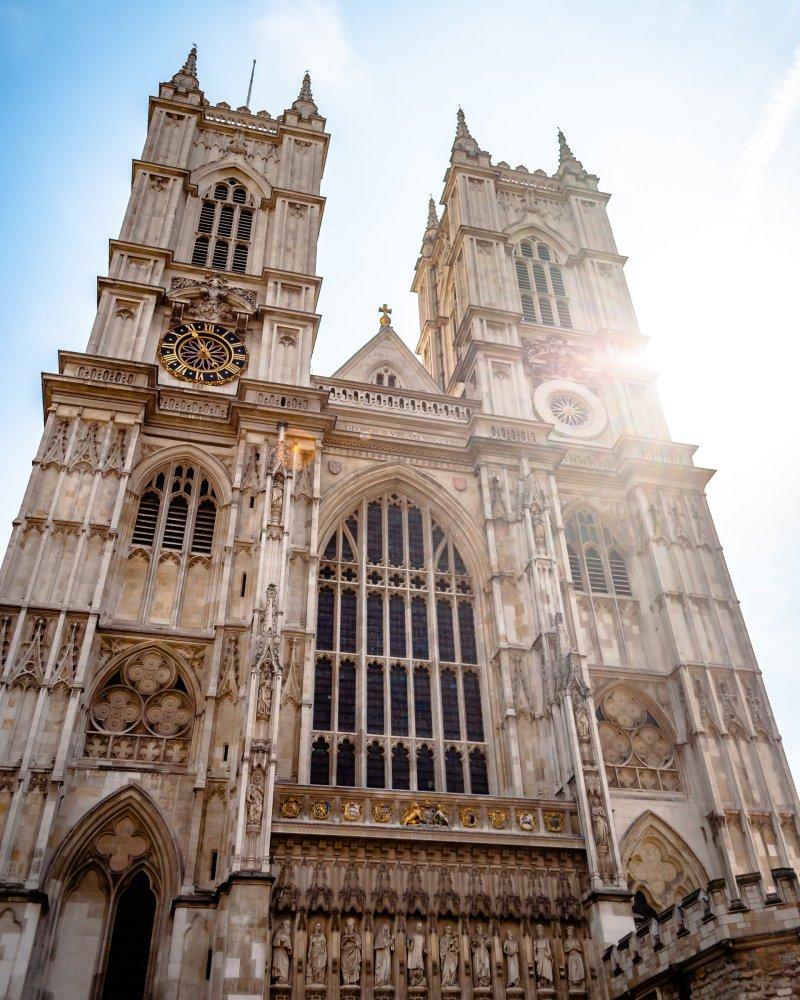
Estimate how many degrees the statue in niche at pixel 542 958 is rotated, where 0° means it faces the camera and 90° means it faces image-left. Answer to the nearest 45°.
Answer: approximately 0°

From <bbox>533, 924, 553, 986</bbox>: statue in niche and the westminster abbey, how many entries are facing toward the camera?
2

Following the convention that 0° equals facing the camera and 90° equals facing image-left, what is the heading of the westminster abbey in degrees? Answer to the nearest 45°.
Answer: approximately 0°
